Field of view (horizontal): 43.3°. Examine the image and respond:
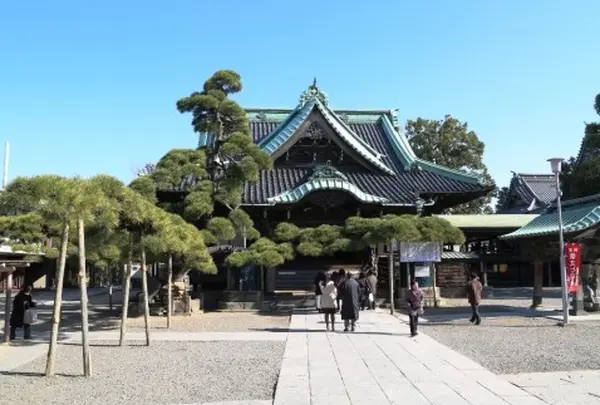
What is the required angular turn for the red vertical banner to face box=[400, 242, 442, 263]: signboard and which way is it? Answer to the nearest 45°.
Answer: approximately 135° to its right

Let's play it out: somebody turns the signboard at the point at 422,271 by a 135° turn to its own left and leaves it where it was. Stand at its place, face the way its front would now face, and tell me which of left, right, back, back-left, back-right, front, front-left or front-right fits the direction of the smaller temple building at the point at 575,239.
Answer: right

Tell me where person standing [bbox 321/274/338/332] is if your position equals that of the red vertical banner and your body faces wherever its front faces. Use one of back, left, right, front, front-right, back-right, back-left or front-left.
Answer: front-right

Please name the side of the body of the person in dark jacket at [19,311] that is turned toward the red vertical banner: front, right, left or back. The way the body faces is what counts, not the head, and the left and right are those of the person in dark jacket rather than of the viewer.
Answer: front

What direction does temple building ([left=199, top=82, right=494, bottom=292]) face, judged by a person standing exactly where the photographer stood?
facing the viewer

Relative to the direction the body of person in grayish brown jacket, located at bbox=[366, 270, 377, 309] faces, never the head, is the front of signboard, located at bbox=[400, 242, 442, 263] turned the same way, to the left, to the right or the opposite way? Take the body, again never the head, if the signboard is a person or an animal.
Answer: the opposite way

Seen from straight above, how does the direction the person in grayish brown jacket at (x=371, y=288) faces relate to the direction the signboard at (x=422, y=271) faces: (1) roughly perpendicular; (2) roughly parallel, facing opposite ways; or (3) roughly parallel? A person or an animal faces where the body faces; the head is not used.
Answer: roughly parallel, facing opposite ways

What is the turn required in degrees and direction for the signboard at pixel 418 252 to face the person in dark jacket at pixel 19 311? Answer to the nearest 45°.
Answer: approximately 45° to its right

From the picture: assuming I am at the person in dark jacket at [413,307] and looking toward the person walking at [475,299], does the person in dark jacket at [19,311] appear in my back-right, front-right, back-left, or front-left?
back-left

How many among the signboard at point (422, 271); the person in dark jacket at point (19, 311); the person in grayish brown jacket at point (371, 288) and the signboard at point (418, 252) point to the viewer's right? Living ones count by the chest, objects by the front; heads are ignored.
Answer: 1

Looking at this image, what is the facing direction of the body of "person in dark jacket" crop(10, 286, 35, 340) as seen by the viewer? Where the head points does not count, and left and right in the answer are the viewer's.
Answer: facing to the right of the viewer

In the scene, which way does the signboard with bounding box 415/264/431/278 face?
toward the camera

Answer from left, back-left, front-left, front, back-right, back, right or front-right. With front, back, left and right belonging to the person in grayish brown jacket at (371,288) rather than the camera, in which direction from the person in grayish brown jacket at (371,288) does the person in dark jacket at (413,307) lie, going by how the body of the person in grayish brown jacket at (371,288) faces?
back

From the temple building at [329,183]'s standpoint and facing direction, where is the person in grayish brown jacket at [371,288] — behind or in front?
in front

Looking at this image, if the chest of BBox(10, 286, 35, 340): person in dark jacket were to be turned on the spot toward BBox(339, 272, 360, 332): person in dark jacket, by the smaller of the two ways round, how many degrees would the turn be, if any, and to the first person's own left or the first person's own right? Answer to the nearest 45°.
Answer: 0° — they already face them

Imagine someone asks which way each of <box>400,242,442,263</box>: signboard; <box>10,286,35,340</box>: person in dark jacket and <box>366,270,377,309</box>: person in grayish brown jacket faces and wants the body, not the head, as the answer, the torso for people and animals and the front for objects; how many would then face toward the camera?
1

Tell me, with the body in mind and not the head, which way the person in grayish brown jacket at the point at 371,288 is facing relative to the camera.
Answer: away from the camera

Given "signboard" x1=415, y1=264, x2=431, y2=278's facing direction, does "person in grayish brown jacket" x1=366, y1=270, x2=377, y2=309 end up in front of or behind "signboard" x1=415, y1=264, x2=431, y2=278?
in front

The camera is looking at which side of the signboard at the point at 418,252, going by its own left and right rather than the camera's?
front
